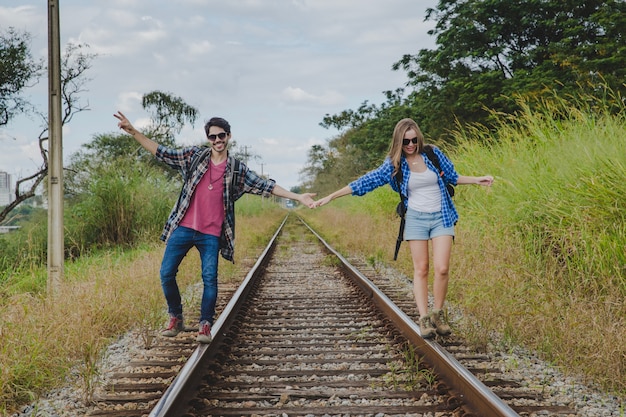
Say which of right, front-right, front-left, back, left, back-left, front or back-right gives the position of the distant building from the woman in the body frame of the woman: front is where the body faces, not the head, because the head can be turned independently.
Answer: back-right

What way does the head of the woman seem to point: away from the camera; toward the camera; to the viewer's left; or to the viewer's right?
toward the camera

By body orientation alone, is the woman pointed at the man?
no

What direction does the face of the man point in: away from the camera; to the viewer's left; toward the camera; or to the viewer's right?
toward the camera

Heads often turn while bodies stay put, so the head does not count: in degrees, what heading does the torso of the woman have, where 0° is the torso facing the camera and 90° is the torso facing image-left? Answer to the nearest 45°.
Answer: approximately 0°

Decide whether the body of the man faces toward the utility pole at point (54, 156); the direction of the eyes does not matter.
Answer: no

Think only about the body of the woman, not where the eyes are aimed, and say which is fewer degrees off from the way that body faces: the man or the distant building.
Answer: the man

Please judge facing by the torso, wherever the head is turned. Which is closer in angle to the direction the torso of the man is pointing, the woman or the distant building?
the woman

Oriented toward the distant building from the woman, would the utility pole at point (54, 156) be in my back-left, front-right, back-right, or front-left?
front-left

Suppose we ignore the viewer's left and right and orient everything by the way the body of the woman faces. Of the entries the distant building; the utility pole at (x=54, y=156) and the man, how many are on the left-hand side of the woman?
0

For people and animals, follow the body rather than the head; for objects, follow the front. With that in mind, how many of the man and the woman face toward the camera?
2

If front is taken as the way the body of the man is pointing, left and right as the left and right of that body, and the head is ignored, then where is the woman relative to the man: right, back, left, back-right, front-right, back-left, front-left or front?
left

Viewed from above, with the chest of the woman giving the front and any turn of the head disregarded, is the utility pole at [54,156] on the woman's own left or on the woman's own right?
on the woman's own right

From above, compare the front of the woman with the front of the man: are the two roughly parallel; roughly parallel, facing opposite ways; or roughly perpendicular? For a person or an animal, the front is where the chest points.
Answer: roughly parallel

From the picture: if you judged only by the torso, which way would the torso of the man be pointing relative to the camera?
toward the camera
